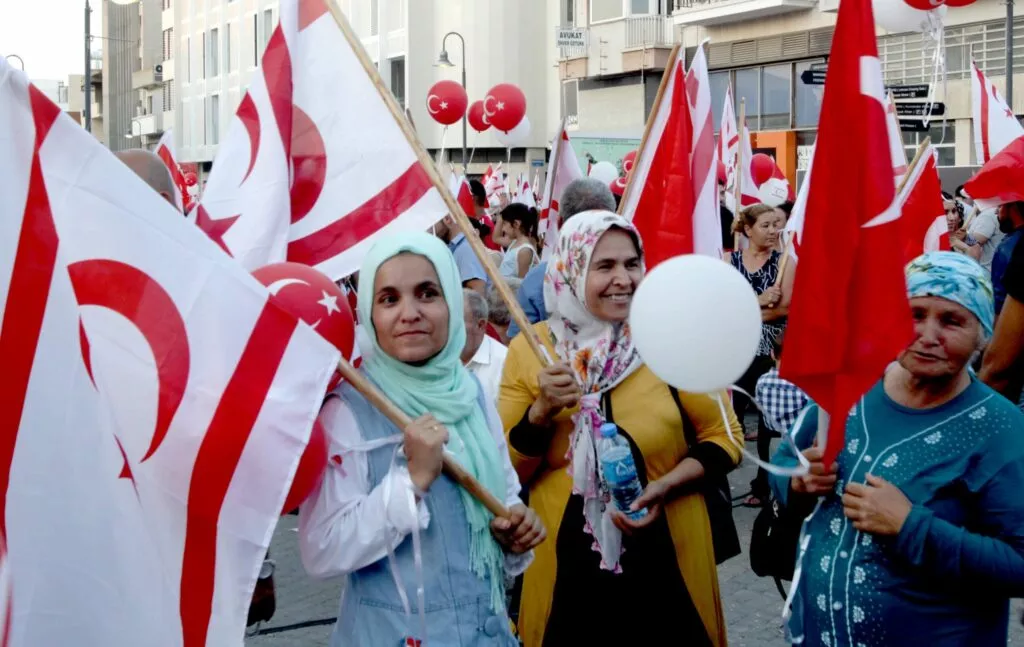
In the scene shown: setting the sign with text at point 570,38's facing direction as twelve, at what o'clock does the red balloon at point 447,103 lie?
The red balloon is roughly at 12 o'clock from the sign with text.

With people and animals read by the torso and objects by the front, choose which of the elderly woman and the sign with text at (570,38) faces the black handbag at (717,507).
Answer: the sign with text

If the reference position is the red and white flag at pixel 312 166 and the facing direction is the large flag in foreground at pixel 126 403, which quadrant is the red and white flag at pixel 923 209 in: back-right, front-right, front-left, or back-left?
back-left

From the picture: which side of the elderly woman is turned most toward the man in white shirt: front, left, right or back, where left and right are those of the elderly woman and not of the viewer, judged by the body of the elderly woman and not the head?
right

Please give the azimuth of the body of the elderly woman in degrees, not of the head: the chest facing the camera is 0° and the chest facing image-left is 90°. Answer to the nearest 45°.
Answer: approximately 45°
